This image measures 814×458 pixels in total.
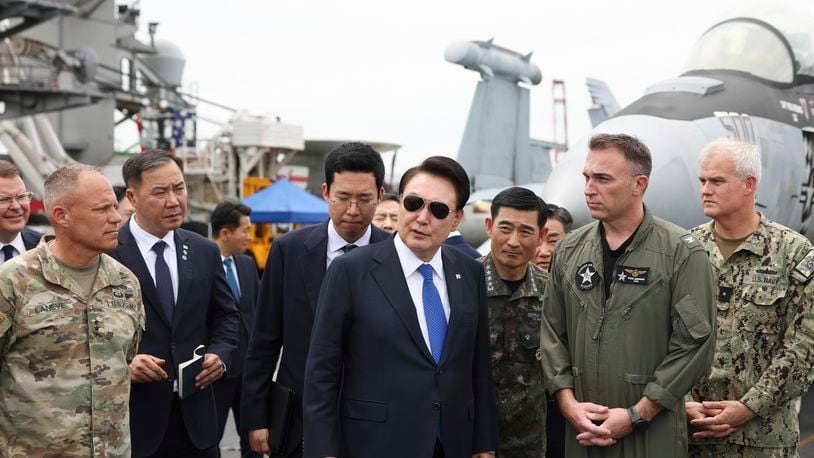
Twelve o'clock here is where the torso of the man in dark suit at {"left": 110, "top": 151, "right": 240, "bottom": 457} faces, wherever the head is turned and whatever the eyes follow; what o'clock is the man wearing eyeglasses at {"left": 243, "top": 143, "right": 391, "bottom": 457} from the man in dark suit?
The man wearing eyeglasses is roughly at 10 o'clock from the man in dark suit.

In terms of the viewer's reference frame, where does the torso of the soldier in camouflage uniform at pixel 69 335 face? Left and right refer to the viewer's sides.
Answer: facing the viewer and to the right of the viewer

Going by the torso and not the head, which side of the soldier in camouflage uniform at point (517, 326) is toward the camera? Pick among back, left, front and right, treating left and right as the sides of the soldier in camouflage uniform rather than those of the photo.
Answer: front

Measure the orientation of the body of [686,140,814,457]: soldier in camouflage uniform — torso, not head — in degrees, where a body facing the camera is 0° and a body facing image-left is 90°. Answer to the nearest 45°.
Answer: approximately 45°

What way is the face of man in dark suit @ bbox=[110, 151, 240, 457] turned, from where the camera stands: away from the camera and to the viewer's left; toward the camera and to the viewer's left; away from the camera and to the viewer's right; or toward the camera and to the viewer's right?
toward the camera and to the viewer's right

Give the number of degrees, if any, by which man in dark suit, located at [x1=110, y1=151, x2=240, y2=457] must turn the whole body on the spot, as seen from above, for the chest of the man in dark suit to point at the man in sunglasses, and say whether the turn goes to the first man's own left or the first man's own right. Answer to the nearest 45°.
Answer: approximately 45° to the first man's own left

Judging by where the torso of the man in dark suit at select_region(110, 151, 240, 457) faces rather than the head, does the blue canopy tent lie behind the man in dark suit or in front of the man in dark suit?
behind

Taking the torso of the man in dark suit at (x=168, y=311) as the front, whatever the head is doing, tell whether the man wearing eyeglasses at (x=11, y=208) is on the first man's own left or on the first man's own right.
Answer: on the first man's own right

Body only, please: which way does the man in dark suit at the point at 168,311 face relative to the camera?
toward the camera

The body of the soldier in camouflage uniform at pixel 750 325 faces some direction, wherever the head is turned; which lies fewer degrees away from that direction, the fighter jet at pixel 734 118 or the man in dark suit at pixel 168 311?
the man in dark suit

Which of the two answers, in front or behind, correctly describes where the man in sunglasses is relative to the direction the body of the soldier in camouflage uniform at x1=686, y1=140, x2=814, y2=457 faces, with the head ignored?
in front

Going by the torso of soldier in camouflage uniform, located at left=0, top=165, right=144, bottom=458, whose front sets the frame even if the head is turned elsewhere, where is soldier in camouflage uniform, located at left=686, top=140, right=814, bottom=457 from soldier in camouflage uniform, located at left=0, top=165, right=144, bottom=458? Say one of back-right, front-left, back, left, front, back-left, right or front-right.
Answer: front-left
